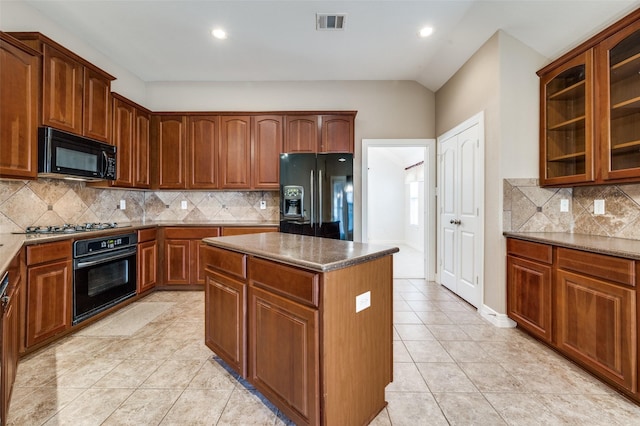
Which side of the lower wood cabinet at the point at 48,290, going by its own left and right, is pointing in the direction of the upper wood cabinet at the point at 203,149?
left

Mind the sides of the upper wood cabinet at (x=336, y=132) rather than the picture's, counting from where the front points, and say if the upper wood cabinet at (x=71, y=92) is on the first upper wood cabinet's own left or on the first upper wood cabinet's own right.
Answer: on the first upper wood cabinet's own right

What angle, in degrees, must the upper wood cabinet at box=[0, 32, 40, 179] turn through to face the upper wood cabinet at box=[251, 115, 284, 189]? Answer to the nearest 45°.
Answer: approximately 45° to its left

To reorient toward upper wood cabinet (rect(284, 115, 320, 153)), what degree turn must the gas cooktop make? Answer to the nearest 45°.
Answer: approximately 45° to its left

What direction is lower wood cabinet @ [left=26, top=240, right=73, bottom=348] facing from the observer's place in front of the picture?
facing the viewer and to the right of the viewer

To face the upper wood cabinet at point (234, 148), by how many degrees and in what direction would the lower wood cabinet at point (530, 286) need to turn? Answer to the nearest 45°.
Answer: approximately 45° to its right

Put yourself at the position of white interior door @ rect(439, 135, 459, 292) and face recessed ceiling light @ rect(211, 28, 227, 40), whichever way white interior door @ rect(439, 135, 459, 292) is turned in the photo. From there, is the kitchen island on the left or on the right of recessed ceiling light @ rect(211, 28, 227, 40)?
left

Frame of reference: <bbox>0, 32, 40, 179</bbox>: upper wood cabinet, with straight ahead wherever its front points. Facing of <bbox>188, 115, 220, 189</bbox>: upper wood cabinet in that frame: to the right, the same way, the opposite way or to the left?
to the right

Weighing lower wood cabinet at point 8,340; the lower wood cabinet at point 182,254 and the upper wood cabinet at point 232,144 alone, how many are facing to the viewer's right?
1

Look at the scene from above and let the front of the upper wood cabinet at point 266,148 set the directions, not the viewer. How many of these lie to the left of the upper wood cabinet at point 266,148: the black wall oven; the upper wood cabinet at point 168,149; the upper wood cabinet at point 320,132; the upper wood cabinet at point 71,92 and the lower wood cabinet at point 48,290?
1

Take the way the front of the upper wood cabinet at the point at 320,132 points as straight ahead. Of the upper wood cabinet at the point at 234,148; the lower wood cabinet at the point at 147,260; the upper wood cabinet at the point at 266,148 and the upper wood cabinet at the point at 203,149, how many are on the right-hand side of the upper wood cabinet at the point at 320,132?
4

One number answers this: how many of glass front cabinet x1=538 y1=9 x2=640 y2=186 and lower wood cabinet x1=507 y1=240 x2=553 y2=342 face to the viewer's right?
0

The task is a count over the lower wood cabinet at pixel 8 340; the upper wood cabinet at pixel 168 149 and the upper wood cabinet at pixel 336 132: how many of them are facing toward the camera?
2

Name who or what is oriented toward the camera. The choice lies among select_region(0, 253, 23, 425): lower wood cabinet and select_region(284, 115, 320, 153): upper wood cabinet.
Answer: the upper wood cabinet

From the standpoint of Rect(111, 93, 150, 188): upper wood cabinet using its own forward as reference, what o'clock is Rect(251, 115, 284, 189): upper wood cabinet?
Rect(251, 115, 284, 189): upper wood cabinet is roughly at 11 o'clock from Rect(111, 93, 150, 188): upper wood cabinet.

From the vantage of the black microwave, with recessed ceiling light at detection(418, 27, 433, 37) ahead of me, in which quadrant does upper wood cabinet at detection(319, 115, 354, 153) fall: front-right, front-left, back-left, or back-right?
front-left

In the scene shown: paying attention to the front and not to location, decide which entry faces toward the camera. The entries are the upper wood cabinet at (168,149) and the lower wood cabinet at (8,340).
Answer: the upper wood cabinet

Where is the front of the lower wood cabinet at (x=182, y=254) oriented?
toward the camera

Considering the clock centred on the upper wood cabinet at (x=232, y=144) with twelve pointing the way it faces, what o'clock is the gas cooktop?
The gas cooktop is roughly at 2 o'clock from the upper wood cabinet.

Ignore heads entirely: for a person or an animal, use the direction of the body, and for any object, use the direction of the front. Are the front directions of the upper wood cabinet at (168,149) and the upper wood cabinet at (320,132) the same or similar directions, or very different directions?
same or similar directions
